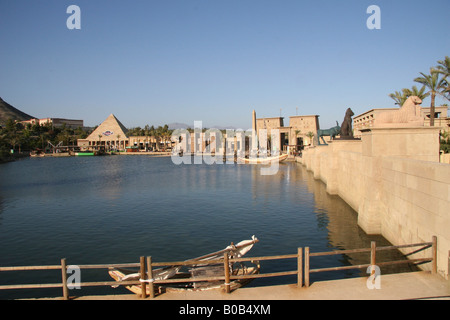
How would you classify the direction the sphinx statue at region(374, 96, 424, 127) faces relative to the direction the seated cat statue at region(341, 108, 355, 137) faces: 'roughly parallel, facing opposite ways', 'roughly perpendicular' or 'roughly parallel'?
roughly parallel
